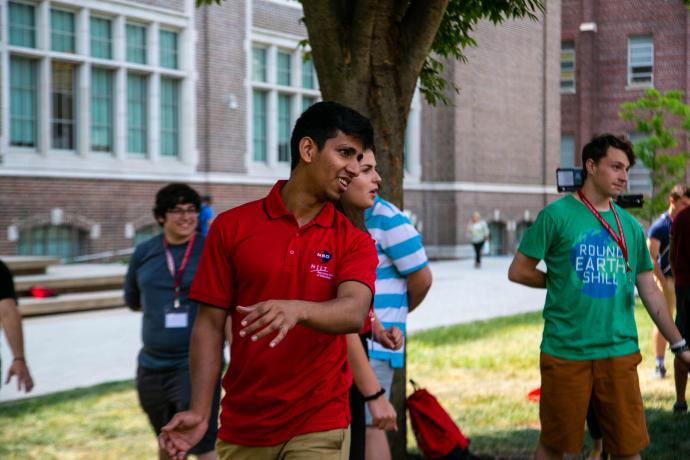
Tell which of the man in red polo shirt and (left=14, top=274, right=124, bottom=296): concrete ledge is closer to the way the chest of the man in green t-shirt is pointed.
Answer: the man in red polo shirt

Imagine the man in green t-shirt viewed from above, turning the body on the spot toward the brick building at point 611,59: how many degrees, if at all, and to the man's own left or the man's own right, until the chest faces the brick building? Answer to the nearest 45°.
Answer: approximately 135° to the man's own left

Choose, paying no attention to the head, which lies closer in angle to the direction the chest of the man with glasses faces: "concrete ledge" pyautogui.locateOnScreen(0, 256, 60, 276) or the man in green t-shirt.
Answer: the man in green t-shirt

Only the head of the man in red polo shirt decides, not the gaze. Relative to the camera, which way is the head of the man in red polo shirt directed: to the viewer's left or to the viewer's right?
to the viewer's right

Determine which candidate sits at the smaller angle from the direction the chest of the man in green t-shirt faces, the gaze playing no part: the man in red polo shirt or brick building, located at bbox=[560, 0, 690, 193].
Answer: the man in red polo shirt

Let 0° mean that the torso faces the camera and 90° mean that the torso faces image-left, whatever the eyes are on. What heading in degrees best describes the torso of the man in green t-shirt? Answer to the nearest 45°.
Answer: approximately 315°

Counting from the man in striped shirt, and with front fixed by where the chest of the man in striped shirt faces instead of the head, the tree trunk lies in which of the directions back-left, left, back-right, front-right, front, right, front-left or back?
back-right

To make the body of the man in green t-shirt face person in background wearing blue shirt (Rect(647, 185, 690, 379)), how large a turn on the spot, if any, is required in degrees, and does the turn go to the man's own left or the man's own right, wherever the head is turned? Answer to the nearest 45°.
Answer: approximately 135° to the man's own left
